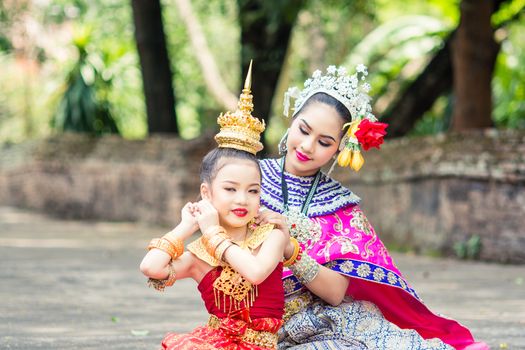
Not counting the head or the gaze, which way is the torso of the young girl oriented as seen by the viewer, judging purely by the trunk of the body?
toward the camera

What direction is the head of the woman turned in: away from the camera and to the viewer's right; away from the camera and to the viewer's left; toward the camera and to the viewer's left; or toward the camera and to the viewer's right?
toward the camera and to the viewer's left

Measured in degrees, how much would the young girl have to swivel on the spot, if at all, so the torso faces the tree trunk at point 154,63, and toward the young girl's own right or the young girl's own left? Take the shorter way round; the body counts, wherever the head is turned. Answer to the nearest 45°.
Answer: approximately 180°

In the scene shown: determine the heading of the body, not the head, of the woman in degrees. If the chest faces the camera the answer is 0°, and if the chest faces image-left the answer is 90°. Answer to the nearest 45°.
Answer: approximately 45°

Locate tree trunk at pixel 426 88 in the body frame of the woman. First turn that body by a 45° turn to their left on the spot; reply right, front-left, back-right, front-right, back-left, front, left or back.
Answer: back

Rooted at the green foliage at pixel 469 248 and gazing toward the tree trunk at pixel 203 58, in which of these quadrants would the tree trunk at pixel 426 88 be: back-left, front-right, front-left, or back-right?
front-right

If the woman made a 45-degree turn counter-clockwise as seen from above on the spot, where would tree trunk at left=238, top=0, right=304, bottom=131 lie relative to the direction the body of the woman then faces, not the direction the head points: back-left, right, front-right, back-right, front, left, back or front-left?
back

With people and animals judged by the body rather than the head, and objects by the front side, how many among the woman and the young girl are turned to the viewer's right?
0

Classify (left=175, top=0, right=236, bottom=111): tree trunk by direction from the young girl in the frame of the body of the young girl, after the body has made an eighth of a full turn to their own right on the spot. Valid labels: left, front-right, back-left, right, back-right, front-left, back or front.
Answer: back-right
